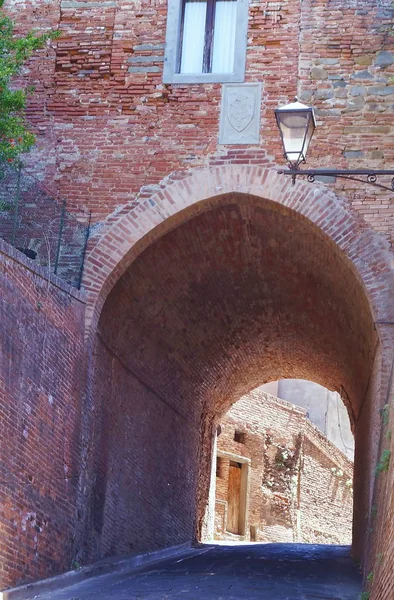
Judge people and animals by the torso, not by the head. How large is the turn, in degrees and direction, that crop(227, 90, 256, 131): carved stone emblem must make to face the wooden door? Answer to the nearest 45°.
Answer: approximately 180°

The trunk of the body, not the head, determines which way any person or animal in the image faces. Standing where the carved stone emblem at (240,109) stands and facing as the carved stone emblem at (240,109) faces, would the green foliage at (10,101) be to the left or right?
on its right

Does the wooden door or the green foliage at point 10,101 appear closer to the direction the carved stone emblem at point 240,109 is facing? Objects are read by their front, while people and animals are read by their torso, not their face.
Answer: the green foliage

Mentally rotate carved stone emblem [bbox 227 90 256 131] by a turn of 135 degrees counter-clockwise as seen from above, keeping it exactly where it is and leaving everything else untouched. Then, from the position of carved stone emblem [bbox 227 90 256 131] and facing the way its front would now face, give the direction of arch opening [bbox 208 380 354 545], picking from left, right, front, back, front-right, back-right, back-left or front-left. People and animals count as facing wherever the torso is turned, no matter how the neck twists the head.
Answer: front-left

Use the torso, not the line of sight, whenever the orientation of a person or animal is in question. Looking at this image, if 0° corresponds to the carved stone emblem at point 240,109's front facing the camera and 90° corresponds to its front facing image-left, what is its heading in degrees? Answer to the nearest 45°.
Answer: approximately 0°

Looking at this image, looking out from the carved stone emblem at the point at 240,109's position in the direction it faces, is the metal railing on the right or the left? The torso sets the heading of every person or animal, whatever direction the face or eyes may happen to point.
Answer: on its right
